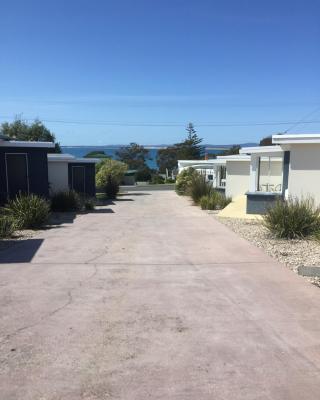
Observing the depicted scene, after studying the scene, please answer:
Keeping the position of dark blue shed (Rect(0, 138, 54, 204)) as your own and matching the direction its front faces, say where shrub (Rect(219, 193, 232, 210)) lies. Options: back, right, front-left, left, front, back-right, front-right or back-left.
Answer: left

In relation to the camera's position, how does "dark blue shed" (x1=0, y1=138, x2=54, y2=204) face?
facing the viewer

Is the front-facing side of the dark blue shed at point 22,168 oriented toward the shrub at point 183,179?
no

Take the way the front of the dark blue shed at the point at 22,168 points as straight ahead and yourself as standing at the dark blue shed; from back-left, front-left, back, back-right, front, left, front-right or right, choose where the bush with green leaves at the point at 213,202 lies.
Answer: left

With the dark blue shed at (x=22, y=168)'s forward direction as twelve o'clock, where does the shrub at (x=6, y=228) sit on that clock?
The shrub is roughly at 12 o'clock from the dark blue shed.

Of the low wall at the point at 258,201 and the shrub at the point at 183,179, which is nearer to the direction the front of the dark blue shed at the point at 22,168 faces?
the low wall

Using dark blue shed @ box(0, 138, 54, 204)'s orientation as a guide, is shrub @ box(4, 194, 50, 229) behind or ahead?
ahead

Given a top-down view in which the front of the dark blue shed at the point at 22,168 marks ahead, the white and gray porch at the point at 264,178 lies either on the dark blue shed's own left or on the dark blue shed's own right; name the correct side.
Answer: on the dark blue shed's own left

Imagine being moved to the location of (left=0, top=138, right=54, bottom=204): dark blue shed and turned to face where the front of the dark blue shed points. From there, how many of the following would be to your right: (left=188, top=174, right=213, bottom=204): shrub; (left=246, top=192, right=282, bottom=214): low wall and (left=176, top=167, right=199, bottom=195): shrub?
0
